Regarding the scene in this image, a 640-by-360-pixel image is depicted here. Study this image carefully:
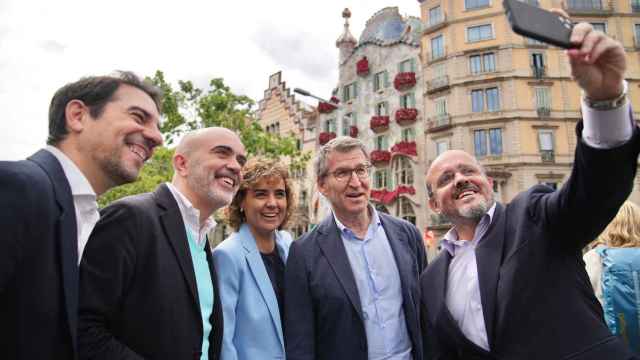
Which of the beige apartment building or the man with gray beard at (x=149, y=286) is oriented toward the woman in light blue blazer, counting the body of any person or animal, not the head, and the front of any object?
the beige apartment building

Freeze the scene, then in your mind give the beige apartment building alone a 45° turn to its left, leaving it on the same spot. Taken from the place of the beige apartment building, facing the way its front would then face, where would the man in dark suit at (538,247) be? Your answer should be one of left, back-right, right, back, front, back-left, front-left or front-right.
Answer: front-right

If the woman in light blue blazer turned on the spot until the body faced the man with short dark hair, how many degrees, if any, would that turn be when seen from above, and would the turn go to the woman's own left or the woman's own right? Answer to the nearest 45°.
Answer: approximately 90° to the woman's own right

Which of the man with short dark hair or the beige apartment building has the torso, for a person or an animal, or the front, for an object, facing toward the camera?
the beige apartment building

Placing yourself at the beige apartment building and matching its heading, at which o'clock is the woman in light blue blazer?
The woman in light blue blazer is roughly at 12 o'clock from the beige apartment building.

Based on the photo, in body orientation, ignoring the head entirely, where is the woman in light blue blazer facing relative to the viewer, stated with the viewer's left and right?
facing the viewer and to the right of the viewer

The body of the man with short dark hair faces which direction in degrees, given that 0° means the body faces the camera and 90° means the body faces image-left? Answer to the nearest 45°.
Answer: approximately 270°

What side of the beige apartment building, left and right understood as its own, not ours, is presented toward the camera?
front

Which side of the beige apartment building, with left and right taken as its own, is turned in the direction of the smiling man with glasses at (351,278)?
front

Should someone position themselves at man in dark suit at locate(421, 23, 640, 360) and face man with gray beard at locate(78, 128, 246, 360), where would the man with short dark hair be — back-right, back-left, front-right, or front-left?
front-left

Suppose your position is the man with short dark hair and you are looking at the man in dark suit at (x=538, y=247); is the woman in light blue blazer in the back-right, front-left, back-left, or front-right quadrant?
front-left

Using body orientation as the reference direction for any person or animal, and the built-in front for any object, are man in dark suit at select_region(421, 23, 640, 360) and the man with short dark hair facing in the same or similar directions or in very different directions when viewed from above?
very different directions

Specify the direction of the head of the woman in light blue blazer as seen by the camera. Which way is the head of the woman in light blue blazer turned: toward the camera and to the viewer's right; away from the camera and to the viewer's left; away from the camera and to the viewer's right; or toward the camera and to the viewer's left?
toward the camera and to the viewer's right

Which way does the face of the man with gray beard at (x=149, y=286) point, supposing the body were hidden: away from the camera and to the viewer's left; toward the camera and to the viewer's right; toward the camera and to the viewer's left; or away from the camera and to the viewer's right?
toward the camera and to the viewer's right

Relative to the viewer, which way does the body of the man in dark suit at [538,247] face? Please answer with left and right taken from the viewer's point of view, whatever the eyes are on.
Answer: facing the viewer and to the left of the viewer
